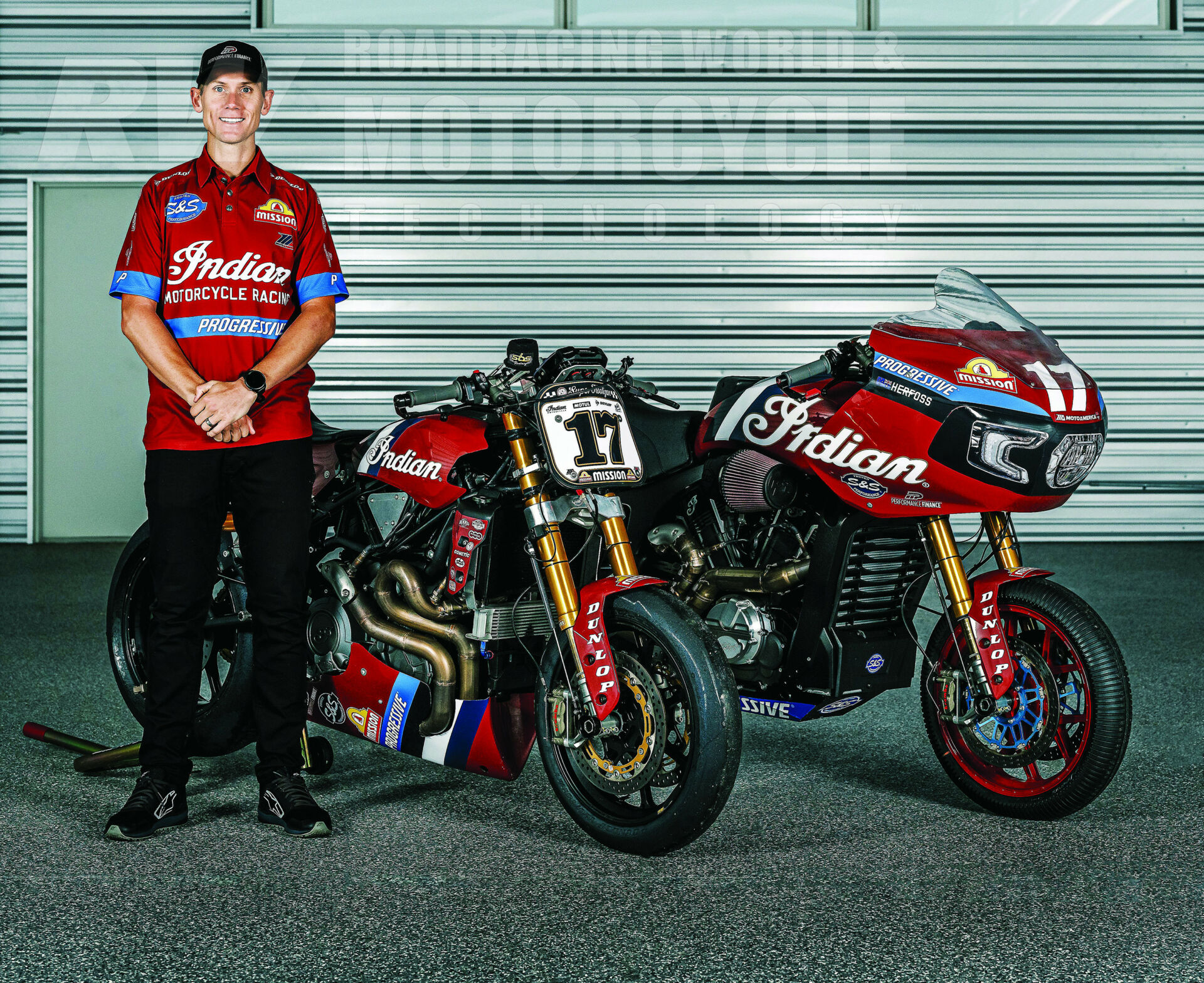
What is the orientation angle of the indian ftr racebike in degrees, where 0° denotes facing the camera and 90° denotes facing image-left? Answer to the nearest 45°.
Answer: approximately 315°

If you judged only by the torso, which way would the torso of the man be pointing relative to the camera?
toward the camera

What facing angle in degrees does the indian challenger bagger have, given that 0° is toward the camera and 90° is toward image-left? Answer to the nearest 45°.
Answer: approximately 315°
